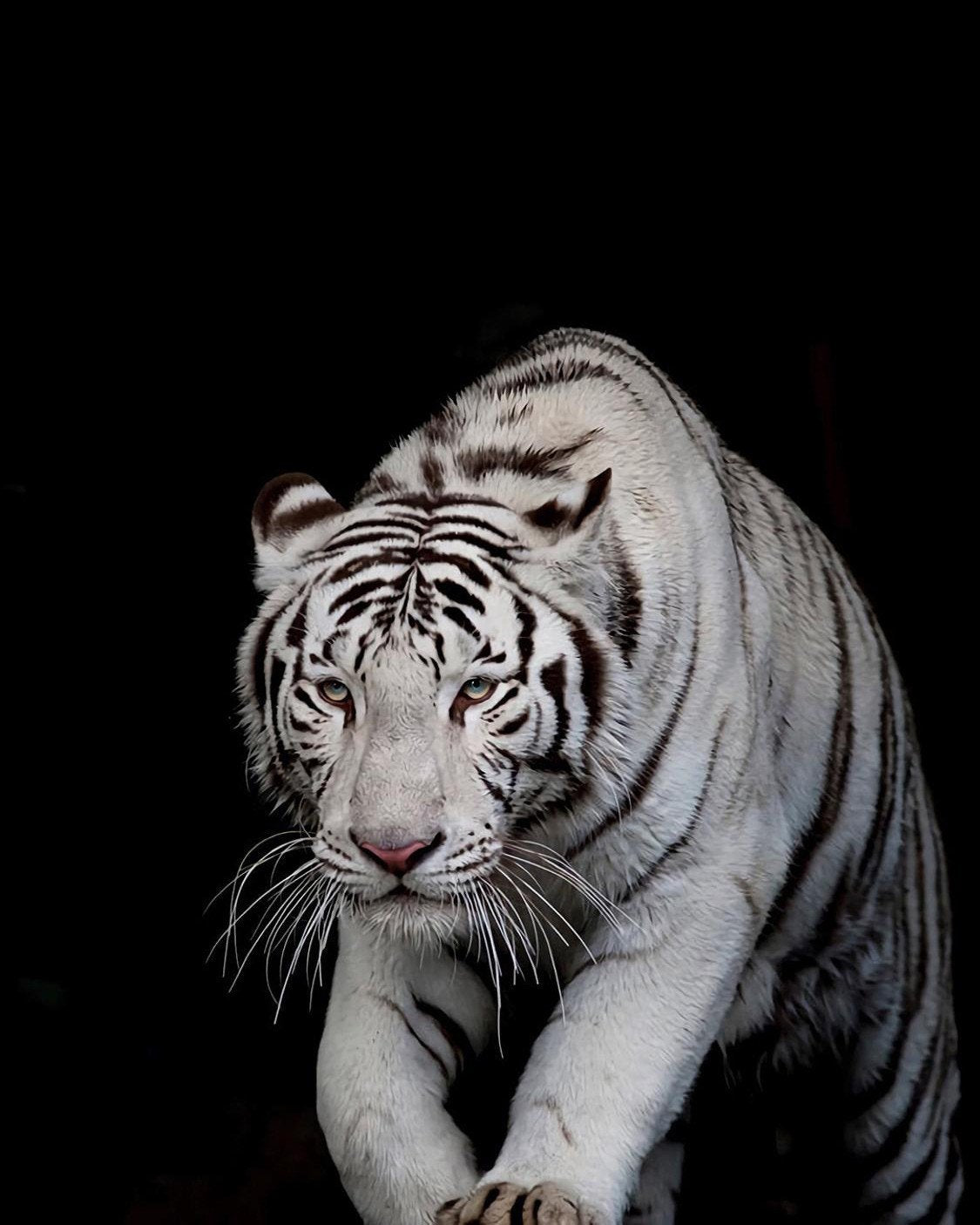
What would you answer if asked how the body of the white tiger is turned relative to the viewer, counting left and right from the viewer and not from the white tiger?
facing the viewer and to the left of the viewer
